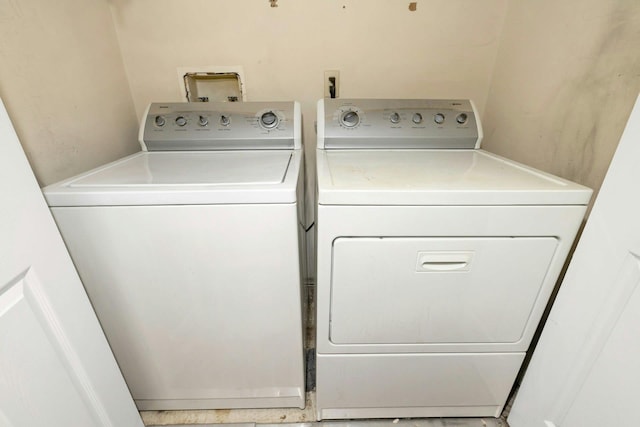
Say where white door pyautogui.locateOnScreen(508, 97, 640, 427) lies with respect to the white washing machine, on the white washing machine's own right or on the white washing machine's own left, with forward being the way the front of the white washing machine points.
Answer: on the white washing machine's own left

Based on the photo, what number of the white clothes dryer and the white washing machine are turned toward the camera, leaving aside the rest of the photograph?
2

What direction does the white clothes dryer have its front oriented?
toward the camera

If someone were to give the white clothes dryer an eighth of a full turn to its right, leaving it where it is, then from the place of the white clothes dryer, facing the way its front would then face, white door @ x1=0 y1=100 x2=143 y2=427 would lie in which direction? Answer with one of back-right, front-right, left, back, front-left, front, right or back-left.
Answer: front

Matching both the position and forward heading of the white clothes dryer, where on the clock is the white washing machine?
The white washing machine is roughly at 2 o'clock from the white clothes dryer.
